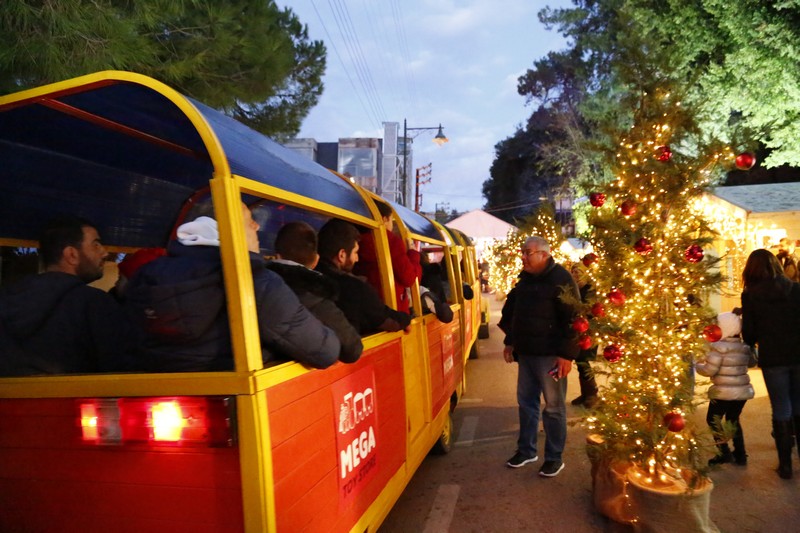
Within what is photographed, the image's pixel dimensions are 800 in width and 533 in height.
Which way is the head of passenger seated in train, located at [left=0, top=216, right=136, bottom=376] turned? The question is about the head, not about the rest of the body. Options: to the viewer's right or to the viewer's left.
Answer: to the viewer's right

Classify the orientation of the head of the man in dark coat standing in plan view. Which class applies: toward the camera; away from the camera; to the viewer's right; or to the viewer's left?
to the viewer's left

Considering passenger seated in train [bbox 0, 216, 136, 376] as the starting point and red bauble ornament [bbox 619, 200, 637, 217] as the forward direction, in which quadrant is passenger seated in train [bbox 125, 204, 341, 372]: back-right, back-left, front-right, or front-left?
front-right

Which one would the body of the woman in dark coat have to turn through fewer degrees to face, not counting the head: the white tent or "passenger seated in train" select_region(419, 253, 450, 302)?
the white tent

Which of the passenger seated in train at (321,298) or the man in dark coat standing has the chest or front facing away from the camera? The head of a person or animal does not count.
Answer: the passenger seated in train

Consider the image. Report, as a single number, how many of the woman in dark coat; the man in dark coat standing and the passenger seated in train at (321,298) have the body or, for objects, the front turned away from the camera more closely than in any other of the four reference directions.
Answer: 2

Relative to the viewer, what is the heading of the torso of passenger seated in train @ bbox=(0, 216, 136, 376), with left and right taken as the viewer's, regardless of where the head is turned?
facing away from the viewer and to the right of the viewer

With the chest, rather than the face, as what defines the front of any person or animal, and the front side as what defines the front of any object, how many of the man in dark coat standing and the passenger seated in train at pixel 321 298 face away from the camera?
1

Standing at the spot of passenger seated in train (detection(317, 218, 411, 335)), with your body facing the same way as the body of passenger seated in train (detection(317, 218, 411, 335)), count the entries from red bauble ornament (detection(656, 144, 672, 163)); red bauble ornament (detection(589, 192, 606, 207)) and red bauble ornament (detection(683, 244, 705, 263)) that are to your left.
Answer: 0

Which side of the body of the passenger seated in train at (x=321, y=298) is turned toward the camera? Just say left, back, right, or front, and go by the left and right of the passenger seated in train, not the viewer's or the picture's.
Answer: back

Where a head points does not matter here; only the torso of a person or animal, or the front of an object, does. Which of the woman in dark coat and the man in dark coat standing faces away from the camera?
the woman in dark coat

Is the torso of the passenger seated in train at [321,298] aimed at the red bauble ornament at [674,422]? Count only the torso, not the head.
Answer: no

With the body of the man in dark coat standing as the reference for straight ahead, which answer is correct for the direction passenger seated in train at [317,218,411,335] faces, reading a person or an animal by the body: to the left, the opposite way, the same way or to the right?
the opposite way

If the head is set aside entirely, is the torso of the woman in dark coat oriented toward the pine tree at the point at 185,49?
no

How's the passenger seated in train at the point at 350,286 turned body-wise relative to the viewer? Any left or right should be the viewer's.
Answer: facing away from the viewer and to the right of the viewer

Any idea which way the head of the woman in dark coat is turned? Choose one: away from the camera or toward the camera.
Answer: away from the camera

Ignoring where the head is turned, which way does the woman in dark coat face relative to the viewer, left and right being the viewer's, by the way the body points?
facing away from the viewer
